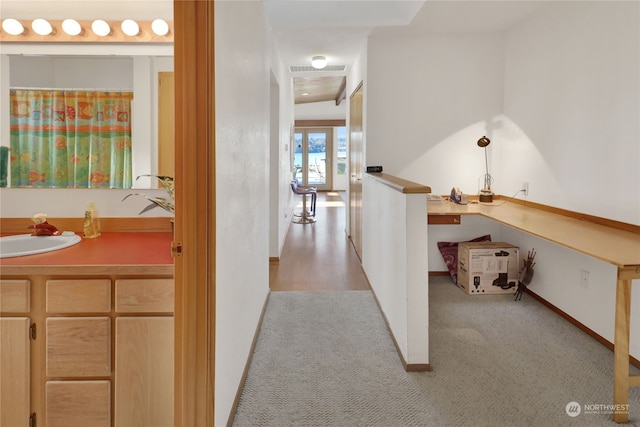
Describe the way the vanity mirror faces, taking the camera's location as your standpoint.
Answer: facing the viewer

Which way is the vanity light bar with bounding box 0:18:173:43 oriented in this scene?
toward the camera

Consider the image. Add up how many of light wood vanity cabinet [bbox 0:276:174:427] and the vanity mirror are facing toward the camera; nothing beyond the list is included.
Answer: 2

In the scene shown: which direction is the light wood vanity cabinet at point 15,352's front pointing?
toward the camera

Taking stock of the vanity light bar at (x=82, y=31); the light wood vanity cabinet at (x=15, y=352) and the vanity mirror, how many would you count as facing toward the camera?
3

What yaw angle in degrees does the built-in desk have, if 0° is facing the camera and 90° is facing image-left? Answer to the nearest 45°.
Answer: approximately 45°
